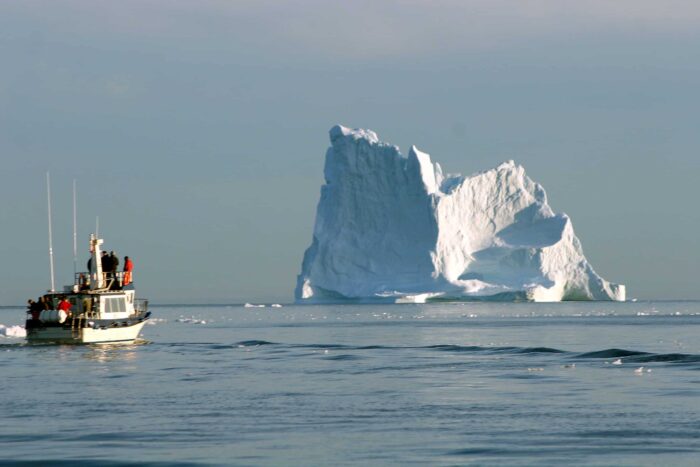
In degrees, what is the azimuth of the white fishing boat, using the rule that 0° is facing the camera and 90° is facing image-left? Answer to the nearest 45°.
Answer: approximately 225°
